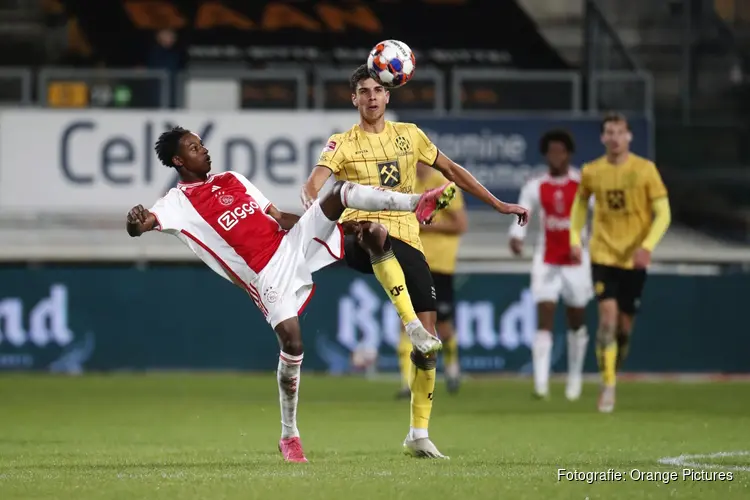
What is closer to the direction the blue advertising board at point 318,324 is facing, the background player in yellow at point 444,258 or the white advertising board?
the background player in yellow

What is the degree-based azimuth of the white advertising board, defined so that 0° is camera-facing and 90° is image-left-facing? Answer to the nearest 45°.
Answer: approximately 0°

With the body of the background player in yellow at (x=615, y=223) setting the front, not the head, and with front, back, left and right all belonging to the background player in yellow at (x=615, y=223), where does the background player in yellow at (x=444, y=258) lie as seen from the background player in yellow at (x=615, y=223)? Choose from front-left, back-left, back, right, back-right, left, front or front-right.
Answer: back-right

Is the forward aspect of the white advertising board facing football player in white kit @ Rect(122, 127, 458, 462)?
yes

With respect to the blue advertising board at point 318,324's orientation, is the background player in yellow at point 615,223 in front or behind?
in front

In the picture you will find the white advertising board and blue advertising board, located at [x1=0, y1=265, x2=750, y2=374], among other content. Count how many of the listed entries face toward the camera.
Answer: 2

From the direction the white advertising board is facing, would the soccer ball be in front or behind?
in front

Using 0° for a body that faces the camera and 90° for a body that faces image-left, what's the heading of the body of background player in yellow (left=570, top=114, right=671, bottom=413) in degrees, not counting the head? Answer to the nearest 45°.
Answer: approximately 0°
